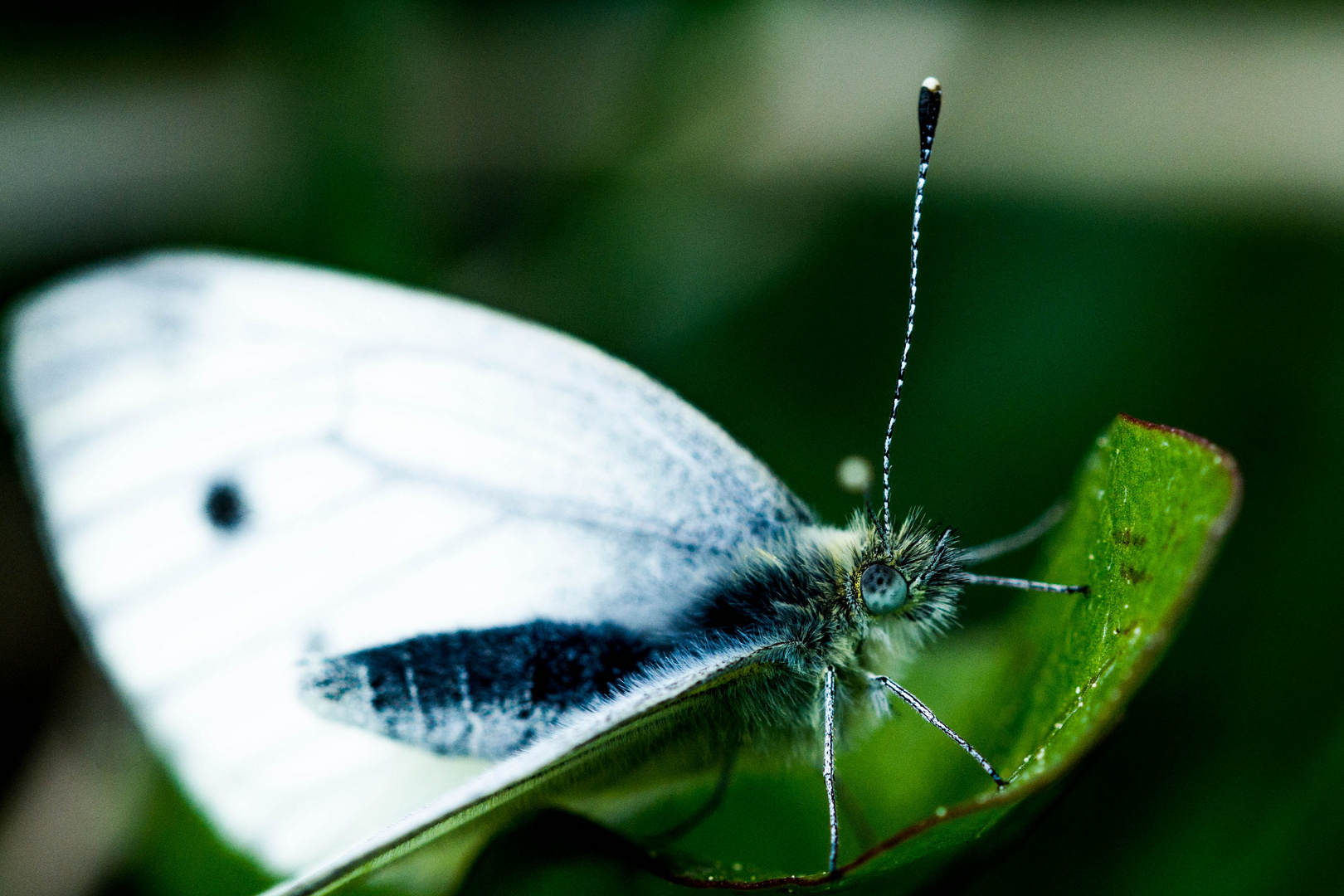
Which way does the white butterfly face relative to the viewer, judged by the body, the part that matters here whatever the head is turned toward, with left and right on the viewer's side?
facing to the right of the viewer
